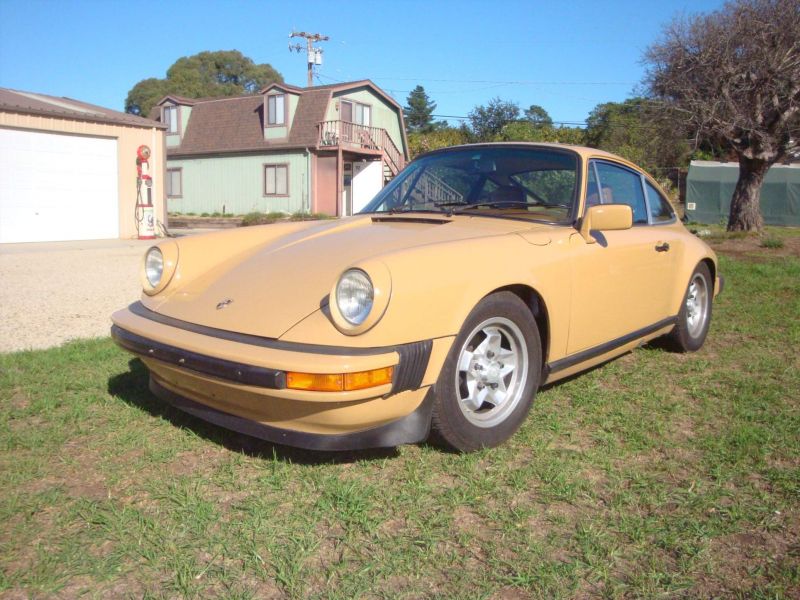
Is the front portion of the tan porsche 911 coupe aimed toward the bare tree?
no

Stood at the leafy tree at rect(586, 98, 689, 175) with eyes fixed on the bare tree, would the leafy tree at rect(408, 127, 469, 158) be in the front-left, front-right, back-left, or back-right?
back-right

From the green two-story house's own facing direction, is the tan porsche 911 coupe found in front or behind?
in front

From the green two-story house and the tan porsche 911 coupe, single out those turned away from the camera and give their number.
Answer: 0

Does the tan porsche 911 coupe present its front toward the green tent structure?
no

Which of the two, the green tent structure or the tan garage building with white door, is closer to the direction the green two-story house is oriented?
the green tent structure

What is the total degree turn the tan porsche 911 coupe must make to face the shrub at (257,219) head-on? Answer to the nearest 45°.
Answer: approximately 135° to its right

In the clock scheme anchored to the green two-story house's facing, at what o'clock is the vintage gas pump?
The vintage gas pump is roughly at 2 o'clock from the green two-story house.

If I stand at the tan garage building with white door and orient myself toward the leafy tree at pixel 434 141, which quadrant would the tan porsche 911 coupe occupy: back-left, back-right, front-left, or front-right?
back-right

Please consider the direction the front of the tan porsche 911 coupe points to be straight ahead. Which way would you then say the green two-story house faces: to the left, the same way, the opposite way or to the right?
to the left
